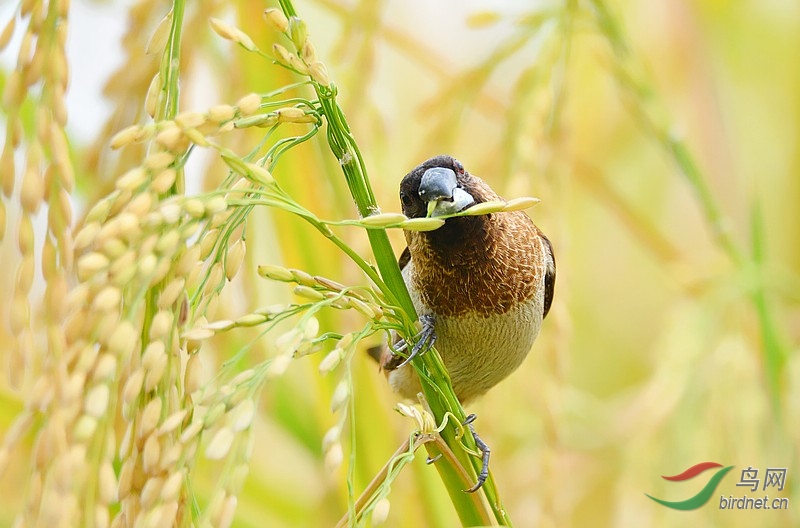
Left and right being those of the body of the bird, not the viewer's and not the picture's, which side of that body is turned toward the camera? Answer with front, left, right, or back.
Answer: front
